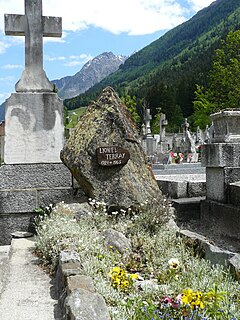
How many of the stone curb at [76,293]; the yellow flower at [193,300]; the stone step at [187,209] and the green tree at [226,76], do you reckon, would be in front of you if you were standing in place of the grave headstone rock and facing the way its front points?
2

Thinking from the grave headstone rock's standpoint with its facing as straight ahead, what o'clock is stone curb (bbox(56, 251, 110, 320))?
The stone curb is roughly at 12 o'clock from the grave headstone rock.

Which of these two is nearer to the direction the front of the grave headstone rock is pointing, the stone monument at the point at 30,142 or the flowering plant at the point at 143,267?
the flowering plant

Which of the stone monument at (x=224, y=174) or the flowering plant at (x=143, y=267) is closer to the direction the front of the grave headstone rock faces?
the flowering plant

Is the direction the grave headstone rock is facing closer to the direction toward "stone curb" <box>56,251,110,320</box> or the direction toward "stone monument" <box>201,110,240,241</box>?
the stone curb

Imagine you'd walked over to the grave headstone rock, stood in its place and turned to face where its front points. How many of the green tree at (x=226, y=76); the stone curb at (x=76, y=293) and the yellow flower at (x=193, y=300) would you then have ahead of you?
2

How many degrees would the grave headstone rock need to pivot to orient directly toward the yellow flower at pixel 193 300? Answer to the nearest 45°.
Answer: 0° — it already faces it

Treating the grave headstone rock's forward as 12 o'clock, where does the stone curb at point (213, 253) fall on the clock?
The stone curb is roughly at 11 o'clock from the grave headstone rock.

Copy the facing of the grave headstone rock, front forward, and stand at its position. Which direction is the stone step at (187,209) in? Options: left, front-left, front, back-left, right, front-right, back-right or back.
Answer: back-left

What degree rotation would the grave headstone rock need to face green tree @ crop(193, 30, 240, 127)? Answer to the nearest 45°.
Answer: approximately 180°

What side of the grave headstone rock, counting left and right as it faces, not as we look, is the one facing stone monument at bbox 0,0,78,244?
right

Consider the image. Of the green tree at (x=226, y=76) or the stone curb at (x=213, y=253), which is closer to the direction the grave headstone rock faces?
the stone curb

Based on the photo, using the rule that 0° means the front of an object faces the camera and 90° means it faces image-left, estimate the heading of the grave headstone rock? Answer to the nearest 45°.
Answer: approximately 0°
